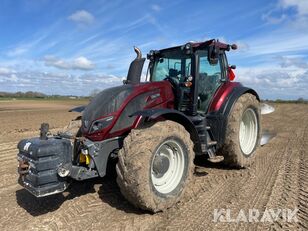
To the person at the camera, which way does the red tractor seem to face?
facing the viewer and to the left of the viewer
